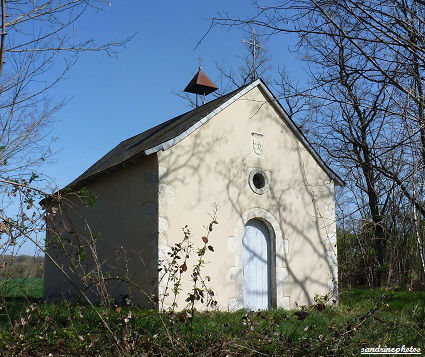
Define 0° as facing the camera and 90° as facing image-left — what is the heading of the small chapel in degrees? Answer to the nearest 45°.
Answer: approximately 315°
